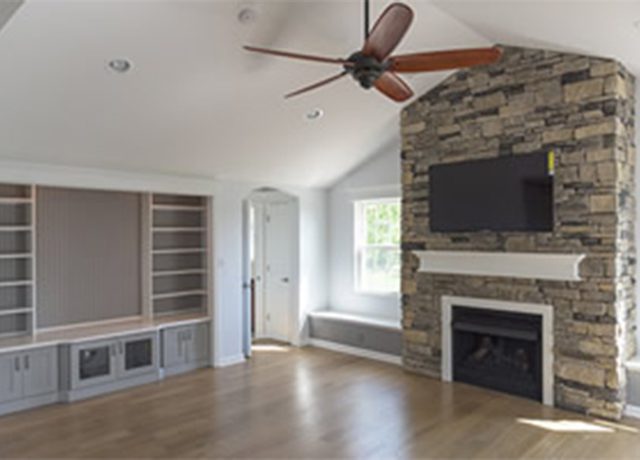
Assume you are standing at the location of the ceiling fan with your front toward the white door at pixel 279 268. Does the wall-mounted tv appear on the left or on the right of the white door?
right

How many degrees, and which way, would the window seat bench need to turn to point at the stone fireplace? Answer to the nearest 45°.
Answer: approximately 90° to its left

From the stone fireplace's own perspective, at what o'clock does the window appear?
The window is roughly at 3 o'clock from the stone fireplace.

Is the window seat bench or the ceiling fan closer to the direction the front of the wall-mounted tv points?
the ceiling fan

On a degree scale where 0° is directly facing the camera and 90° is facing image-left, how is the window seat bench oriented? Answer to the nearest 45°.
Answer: approximately 45°

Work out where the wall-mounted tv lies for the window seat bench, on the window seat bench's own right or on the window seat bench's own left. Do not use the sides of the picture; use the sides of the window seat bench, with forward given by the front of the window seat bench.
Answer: on the window seat bench's own left

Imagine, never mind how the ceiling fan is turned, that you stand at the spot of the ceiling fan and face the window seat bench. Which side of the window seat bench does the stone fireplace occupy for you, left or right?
right

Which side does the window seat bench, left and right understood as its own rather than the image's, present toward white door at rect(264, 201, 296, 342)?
right

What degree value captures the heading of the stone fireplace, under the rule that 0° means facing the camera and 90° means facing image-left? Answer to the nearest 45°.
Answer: approximately 45°
